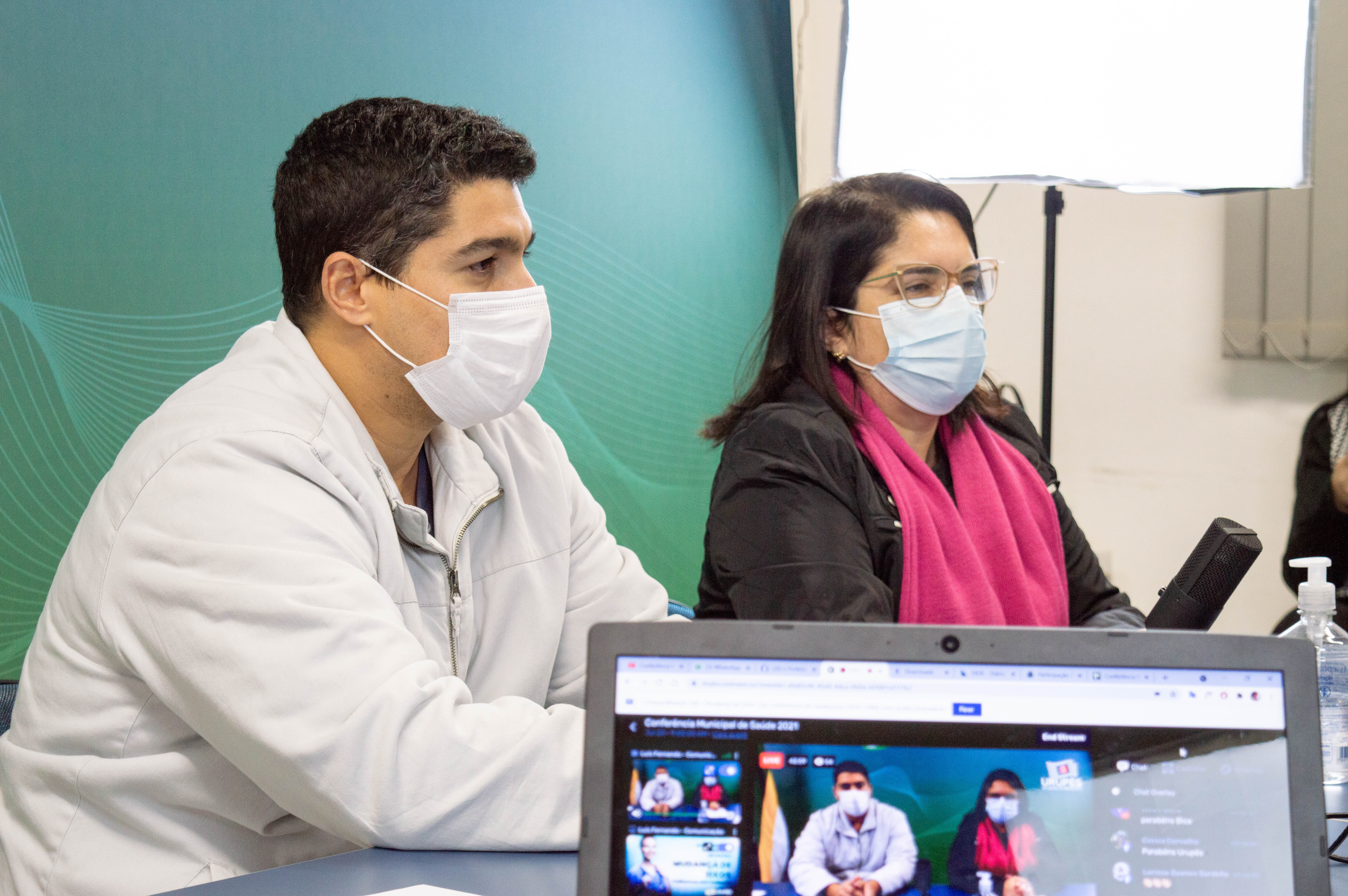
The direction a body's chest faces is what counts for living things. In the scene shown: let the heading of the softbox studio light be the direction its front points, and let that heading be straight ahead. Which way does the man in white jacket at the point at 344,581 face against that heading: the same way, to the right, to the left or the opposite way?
to the left

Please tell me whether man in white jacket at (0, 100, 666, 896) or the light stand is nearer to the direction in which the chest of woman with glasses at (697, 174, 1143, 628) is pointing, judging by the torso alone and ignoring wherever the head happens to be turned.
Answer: the man in white jacket

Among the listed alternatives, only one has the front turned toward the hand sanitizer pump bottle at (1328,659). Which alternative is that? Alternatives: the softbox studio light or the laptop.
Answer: the softbox studio light

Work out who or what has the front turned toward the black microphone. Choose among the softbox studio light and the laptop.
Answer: the softbox studio light

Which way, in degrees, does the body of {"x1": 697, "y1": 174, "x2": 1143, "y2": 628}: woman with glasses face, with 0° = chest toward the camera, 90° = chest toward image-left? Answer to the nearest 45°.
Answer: approximately 315°

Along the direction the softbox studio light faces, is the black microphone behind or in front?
in front

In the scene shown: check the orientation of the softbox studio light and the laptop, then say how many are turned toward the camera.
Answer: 2

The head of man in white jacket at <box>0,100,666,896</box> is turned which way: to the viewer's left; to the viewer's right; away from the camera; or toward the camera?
to the viewer's right

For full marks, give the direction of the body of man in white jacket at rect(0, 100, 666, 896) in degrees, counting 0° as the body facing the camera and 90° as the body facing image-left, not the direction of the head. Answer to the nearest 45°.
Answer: approximately 315°

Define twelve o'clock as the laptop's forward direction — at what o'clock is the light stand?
The light stand is roughly at 6 o'clock from the laptop.

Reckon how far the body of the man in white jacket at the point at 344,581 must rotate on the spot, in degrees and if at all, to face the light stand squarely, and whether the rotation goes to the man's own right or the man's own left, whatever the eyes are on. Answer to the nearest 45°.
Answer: approximately 90° to the man's own left
